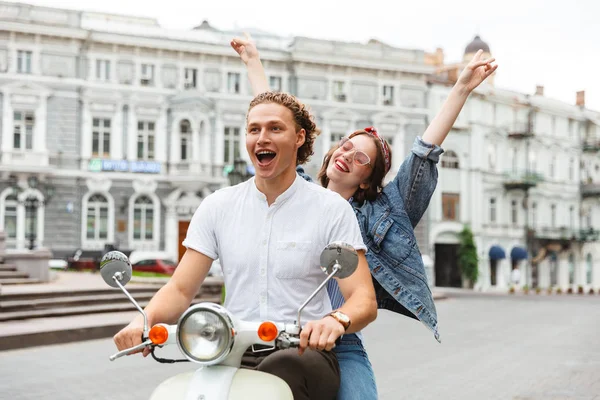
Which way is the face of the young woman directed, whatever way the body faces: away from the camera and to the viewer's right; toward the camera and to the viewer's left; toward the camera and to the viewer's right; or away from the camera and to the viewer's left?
toward the camera and to the viewer's left

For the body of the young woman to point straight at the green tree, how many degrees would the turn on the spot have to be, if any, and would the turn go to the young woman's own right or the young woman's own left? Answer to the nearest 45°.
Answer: approximately 135° to the young woman's own right

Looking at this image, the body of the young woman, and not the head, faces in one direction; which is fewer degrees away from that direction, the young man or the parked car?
the young man

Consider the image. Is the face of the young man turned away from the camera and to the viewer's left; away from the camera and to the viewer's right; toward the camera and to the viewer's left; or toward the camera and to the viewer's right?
toward the camera and to the viewer's left

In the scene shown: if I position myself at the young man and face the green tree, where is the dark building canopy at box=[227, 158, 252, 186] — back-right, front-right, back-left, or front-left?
front-left

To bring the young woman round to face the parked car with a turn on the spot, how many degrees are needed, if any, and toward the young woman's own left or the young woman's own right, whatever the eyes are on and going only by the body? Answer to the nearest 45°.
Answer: approximately 135° to the young woman's own right

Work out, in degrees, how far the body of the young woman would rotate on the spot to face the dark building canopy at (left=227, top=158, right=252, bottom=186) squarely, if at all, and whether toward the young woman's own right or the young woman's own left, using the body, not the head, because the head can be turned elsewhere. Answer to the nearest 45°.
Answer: approximately 135° to the young woman's own right

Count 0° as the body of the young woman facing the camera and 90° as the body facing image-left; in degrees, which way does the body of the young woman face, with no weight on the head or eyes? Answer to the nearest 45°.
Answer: approximately 45°

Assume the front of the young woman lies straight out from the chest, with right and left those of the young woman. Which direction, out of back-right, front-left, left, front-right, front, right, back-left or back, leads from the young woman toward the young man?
front

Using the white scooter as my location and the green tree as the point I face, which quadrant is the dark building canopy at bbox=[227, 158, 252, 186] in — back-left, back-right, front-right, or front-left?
front-left
